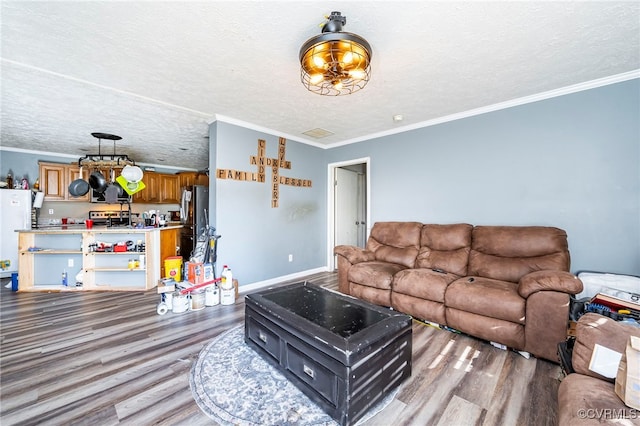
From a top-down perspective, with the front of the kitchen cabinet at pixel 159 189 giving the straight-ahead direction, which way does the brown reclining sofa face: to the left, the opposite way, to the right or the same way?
to the right

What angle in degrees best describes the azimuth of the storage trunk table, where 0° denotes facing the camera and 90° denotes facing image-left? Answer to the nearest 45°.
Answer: approximately 45°

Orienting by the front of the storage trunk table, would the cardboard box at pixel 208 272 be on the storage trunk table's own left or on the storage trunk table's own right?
on the storage trunk table's own right

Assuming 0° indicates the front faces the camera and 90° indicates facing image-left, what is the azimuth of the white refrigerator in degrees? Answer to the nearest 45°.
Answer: approximately 0°

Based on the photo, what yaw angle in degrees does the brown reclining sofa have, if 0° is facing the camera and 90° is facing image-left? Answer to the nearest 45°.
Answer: approximately 45°

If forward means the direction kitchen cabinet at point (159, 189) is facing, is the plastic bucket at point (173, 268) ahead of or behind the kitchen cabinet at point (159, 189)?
ahead

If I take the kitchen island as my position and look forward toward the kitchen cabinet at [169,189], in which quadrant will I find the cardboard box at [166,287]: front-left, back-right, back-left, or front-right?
back-right
